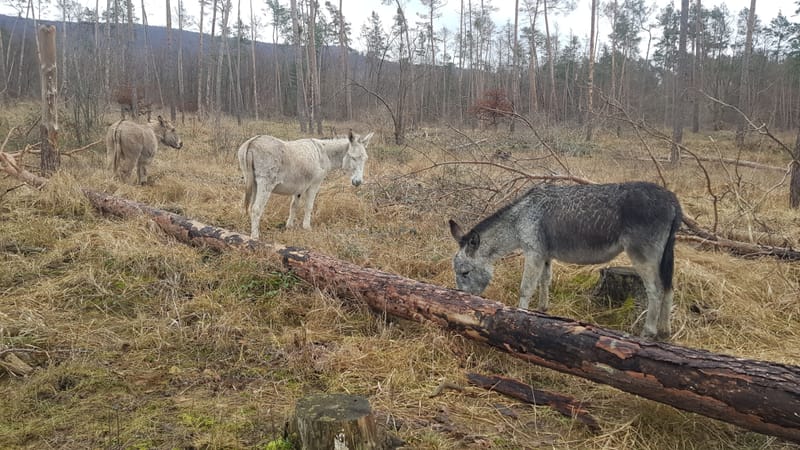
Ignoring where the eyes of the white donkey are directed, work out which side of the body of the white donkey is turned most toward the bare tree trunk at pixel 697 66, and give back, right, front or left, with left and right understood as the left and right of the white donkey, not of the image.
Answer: front

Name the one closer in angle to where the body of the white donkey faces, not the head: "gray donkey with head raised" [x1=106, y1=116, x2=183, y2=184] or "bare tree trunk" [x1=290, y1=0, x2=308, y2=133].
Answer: the bare tree trunk

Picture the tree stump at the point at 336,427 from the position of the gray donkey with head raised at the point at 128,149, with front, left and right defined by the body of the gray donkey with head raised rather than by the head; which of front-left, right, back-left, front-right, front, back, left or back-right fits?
back-right

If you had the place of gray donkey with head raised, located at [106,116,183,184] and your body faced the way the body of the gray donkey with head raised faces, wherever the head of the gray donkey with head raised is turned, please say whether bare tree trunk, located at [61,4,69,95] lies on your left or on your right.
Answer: on your left

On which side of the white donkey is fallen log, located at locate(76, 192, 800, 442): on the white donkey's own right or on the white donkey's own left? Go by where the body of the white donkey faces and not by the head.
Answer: on the white donkey's own right

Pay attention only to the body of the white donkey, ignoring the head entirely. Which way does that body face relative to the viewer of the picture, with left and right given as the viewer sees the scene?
facing away from the viewer and to the right of the viewer

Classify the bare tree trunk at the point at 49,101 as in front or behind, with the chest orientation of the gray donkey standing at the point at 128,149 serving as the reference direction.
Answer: behind

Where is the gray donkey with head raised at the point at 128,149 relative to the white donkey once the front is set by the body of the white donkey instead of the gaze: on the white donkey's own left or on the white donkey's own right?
on the white donkey's own left

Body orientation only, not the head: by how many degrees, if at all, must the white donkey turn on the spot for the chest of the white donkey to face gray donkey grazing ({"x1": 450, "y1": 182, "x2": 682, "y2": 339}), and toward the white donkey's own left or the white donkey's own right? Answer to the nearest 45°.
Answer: approximately 90° to the white donkey's own right

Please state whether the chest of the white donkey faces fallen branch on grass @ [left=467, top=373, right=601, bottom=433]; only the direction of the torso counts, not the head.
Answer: no

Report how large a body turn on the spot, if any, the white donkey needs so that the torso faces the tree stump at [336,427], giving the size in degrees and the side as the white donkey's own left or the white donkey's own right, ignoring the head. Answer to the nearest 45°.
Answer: approximately 135° to the white donkey's own right

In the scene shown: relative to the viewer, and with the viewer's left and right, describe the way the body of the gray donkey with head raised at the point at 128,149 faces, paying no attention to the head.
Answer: facing away from the viewer and to the right of the viewer

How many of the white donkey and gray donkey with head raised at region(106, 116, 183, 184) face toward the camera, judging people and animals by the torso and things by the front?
0

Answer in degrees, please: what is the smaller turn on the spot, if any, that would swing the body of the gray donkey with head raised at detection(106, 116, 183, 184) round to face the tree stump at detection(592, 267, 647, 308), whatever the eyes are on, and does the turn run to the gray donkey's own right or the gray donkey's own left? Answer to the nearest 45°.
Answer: approximately 90° to the gray donkey's own right

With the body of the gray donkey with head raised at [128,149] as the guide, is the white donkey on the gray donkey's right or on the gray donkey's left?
on the gray donkey's right

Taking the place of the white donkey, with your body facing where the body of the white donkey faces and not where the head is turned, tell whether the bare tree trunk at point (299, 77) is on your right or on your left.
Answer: on your left

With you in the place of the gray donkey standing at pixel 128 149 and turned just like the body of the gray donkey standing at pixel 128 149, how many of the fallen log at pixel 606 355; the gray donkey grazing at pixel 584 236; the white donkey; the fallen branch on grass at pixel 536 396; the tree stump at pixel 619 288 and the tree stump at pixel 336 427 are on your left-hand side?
0
